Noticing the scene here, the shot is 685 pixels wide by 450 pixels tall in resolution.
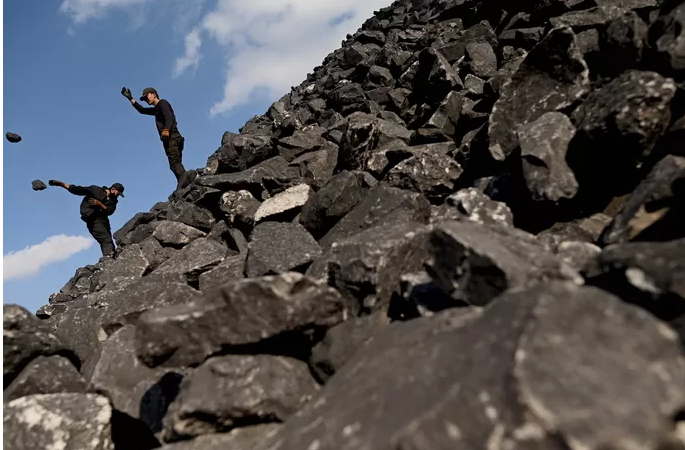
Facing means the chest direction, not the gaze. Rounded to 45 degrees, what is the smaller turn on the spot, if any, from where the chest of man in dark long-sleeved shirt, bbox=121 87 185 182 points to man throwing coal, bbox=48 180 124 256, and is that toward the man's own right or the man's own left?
0° — they already face them

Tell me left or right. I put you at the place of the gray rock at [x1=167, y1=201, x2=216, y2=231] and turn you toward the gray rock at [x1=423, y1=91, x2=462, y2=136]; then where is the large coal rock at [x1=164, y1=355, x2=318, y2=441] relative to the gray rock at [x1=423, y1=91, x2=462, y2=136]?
right

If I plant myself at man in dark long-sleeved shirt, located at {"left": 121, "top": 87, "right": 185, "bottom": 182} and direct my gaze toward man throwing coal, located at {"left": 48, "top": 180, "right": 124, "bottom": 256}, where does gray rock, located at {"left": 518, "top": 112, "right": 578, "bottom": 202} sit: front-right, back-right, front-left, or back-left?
back-left

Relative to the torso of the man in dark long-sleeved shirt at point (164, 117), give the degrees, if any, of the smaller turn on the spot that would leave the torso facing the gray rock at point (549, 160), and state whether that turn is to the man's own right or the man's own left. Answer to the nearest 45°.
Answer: approximately 90° to the man's own left

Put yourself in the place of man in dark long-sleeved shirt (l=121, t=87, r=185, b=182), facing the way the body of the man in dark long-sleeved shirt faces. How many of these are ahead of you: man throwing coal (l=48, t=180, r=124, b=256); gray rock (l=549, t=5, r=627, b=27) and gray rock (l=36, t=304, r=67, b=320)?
2

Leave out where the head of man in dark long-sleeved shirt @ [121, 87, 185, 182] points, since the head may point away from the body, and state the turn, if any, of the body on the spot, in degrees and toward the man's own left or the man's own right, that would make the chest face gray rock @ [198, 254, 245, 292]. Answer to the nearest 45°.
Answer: approximately 90° to the man's own left

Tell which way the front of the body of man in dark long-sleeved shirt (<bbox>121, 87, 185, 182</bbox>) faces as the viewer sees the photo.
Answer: to the viewer's left

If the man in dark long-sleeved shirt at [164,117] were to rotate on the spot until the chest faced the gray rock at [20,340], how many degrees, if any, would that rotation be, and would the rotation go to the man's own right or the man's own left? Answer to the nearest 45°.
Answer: approximately 90° to the man's own left

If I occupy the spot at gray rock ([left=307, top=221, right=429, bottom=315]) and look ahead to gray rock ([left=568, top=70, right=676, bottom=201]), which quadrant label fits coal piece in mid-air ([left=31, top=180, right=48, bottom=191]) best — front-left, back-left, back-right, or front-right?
back-left

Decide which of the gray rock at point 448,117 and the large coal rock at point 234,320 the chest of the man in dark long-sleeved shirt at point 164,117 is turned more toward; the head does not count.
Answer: the large coal rock

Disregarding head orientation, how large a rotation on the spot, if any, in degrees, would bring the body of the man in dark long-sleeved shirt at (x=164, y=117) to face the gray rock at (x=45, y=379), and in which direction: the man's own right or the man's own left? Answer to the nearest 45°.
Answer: approximately 90° to the man's own left
